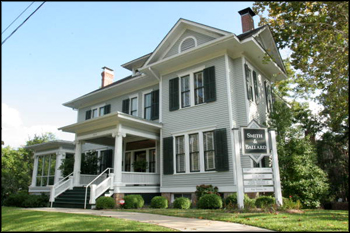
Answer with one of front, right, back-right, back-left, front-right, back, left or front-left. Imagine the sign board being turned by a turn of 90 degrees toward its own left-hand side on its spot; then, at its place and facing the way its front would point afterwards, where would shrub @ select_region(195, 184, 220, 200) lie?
back-left

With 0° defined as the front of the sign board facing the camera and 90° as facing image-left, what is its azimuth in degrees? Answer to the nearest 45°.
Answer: approximately 0°

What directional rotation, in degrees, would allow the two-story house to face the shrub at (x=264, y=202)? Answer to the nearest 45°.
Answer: approximately 90° to its left

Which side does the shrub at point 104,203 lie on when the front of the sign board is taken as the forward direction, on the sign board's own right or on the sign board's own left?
on the sign board's own right
